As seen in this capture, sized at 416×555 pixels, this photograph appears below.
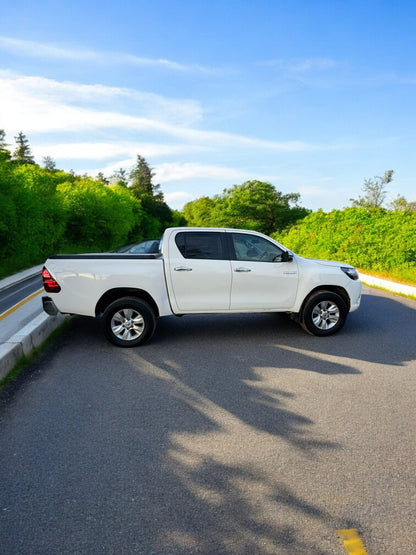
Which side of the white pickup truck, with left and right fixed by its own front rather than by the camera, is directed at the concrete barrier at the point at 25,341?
back

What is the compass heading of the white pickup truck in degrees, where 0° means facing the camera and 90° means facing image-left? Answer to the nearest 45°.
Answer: approximately 270°
